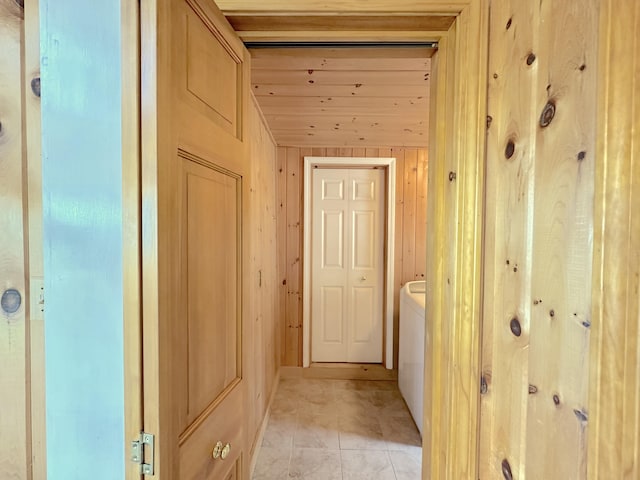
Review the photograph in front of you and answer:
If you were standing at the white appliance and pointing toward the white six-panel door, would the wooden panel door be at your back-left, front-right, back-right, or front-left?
back-left

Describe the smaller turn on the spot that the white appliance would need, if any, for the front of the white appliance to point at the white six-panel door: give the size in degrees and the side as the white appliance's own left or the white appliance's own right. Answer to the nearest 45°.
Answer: approximately 45° to the white appliance's own right

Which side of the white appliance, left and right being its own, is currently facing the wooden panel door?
left

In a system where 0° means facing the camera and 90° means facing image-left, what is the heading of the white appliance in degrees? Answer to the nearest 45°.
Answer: approximately 90°

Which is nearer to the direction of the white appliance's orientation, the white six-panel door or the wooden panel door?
the white six-panel door

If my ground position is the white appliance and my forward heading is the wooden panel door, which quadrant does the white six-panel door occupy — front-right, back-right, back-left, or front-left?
back-right
